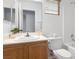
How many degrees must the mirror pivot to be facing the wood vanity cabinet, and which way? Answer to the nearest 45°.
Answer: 0° — it already faces it
